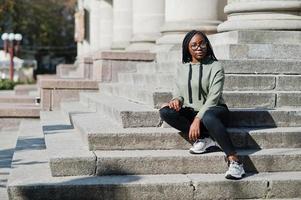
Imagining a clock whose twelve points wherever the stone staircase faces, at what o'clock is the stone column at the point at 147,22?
The stone column is roughly at 6 o'clock from the stone staircase.

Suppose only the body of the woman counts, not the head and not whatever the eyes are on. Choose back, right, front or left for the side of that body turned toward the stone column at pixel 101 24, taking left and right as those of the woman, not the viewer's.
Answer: back

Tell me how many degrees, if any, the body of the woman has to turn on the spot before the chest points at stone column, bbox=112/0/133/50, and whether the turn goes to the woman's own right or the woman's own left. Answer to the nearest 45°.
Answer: approximately 180°

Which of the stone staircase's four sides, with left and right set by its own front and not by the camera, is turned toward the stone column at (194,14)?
back

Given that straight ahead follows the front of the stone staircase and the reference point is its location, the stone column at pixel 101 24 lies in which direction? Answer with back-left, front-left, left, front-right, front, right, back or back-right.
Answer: back

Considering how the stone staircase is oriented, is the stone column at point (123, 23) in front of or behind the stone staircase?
behind

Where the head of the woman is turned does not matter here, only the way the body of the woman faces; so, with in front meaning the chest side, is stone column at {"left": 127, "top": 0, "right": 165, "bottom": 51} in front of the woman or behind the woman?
behind

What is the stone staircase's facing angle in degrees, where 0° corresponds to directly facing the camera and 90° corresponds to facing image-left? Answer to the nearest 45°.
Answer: approximately 0°
